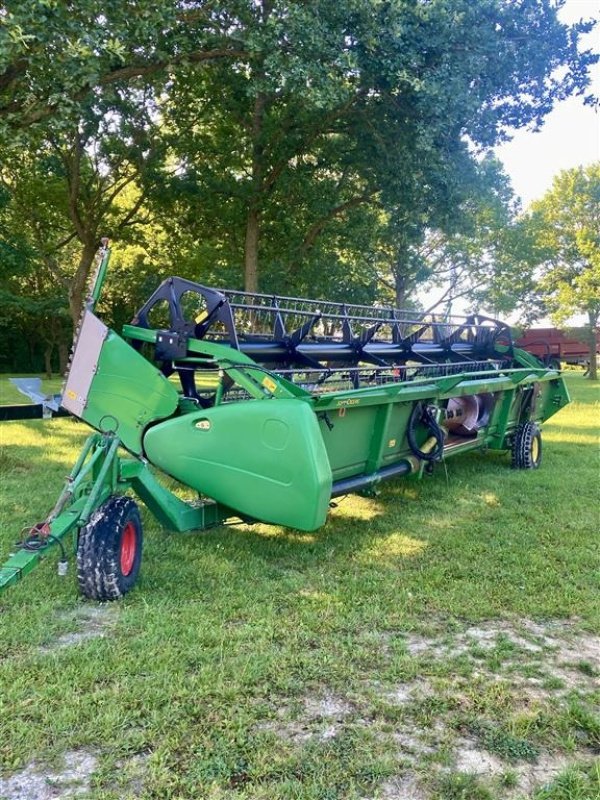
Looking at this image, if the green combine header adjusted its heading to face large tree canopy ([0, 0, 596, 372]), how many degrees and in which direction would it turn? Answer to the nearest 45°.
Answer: approximately 45° to its right

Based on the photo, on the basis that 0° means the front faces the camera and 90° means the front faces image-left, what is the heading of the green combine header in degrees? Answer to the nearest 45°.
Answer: approximately 135°
